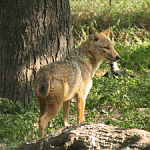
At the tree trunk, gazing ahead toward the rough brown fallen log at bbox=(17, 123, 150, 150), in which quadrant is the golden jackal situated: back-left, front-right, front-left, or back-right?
front-left

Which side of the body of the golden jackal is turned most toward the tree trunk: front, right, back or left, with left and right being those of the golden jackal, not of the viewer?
left

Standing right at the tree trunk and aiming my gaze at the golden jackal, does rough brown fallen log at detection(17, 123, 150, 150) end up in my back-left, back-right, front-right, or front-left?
front-right

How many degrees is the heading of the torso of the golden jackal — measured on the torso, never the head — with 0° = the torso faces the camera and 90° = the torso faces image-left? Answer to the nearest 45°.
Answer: approximately 225°
